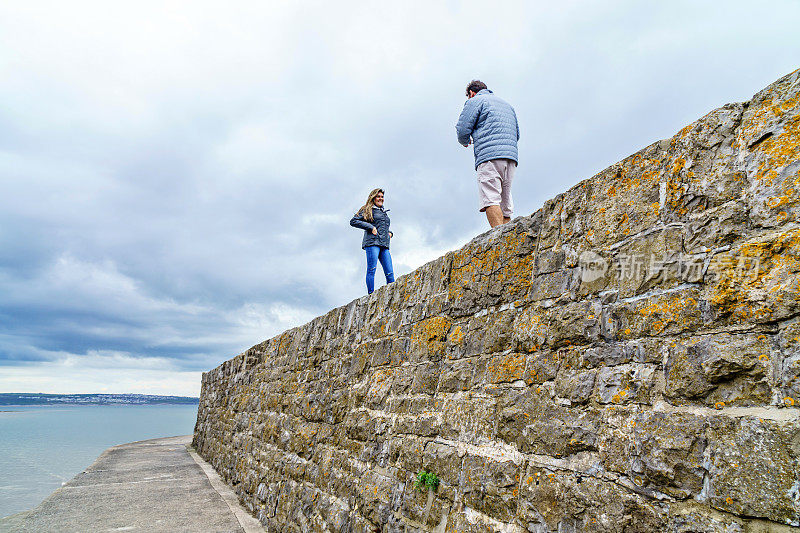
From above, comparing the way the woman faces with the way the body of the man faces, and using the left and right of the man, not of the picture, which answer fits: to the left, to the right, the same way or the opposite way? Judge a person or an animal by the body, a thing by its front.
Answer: the opposite way

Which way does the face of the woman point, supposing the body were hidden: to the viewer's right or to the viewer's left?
to the viewer's right

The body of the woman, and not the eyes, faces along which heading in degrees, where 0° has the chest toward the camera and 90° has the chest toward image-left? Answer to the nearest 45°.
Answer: approximately 315°

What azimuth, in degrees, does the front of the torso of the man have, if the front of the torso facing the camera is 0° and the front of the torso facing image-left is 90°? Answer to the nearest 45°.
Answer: approximately 135°

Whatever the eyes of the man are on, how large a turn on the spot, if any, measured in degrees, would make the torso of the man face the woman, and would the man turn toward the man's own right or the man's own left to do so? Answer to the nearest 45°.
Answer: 0° — they already face them
